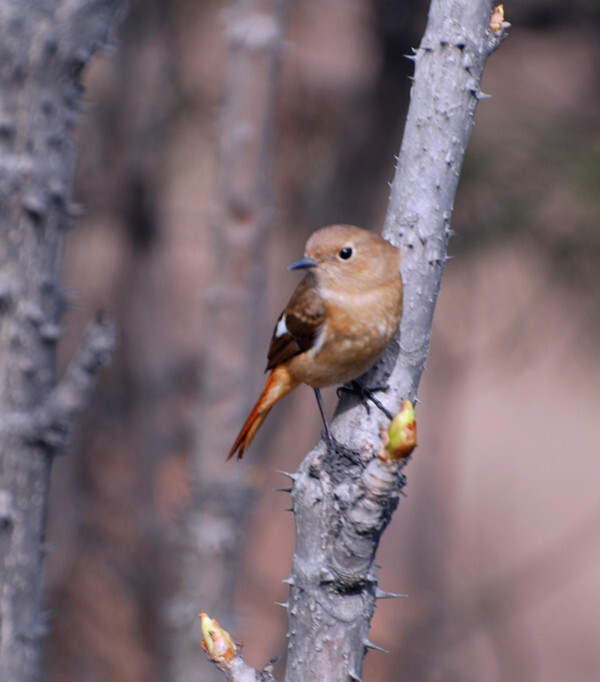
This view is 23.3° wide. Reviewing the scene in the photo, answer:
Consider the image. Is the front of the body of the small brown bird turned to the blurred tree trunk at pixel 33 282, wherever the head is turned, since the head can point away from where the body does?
no

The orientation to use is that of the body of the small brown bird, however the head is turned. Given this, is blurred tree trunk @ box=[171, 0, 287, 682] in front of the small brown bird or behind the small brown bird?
behind

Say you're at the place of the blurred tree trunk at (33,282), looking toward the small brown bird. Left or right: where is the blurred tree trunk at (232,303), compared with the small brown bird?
left
